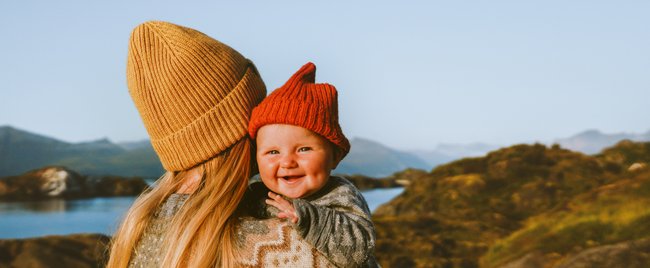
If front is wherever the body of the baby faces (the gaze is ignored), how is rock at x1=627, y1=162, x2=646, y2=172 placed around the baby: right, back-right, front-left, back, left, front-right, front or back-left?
back

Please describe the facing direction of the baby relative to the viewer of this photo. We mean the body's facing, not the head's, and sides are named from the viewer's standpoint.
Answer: facing the viewer and to the left of the viewer

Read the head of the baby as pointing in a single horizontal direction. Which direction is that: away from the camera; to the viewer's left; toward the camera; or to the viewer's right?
toward the camera
